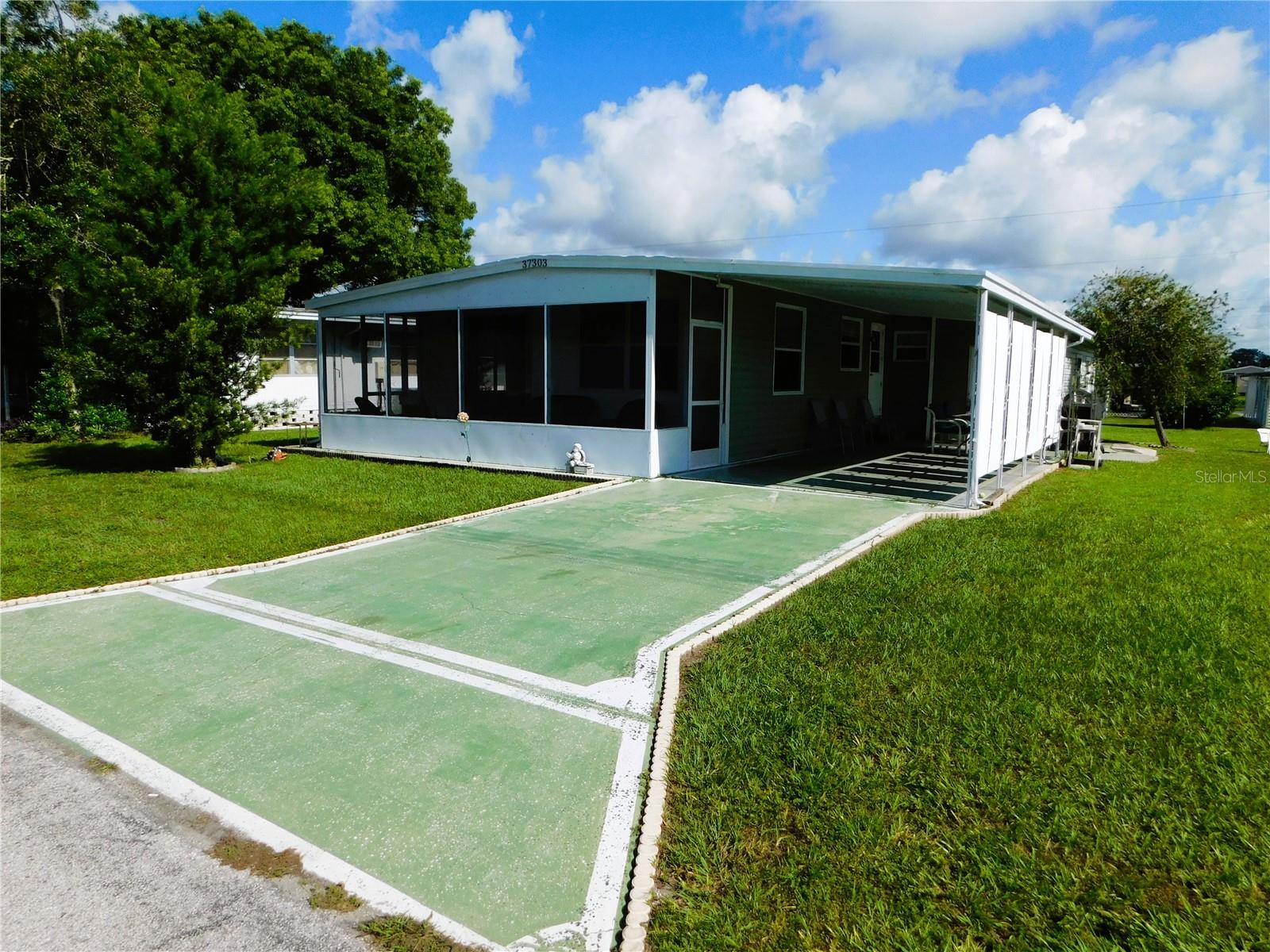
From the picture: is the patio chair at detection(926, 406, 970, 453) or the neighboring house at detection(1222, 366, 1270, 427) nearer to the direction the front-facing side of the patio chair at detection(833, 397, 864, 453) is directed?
the patio chair

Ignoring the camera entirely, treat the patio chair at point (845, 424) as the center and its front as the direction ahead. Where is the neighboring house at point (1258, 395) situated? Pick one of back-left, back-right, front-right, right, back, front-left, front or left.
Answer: left

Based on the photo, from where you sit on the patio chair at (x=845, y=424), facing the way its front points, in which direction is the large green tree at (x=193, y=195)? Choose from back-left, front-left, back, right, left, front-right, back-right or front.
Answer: back-right

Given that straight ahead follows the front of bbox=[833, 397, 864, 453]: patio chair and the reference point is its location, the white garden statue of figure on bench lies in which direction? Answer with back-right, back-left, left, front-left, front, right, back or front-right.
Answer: right

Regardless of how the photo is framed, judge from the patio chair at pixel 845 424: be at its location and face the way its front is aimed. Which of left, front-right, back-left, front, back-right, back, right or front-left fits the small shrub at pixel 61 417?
back-right

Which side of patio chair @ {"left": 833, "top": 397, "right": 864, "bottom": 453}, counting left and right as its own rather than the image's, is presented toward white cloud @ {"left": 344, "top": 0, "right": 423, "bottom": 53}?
back

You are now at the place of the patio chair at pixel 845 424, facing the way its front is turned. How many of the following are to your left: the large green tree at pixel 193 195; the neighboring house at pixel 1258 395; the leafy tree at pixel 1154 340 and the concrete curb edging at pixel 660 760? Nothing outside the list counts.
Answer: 2

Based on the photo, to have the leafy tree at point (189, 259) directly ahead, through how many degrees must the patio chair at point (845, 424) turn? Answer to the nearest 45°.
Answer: approximately 90° to its right

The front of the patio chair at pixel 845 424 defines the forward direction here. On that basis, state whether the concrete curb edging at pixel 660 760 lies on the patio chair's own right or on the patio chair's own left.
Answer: on the patio chair's own right

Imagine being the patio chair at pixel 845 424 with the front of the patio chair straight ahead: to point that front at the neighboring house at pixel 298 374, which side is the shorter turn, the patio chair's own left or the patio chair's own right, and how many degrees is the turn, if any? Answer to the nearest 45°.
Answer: approximately 135° to the patio chair's own right

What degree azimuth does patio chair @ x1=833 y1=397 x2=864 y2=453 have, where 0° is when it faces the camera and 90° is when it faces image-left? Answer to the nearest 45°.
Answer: approximately 315°

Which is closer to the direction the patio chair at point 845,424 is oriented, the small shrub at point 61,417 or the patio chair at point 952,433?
the patio chair

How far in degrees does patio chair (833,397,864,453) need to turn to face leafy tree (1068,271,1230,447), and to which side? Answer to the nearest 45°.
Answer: approximately 90° to its left
